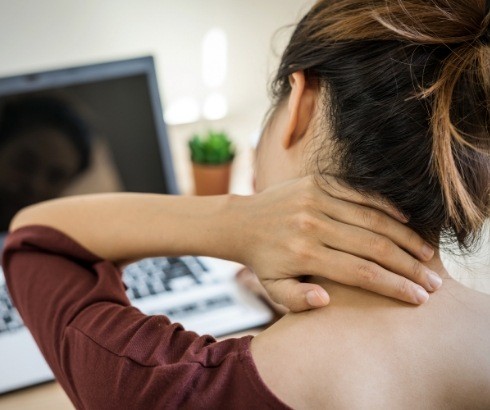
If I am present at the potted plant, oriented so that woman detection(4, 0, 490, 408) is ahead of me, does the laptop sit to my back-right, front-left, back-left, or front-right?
front-right

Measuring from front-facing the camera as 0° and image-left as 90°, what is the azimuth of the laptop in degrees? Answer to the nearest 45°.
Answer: approximately 315°

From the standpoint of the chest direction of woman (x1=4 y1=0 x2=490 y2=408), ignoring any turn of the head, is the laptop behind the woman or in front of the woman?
in front

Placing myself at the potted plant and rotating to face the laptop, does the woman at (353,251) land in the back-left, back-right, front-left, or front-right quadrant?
front-left

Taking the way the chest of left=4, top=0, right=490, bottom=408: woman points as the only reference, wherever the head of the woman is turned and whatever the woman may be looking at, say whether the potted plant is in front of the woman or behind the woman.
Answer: in front

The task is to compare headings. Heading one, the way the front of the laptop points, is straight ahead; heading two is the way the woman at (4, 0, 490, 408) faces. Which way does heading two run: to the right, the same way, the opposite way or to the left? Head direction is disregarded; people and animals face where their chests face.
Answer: the opposite way

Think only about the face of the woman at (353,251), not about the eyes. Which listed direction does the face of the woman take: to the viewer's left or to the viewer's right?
to the viewer's left

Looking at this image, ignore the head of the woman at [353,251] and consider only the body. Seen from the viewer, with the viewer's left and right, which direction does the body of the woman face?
facing away from the viewer and to the left of the viewer
